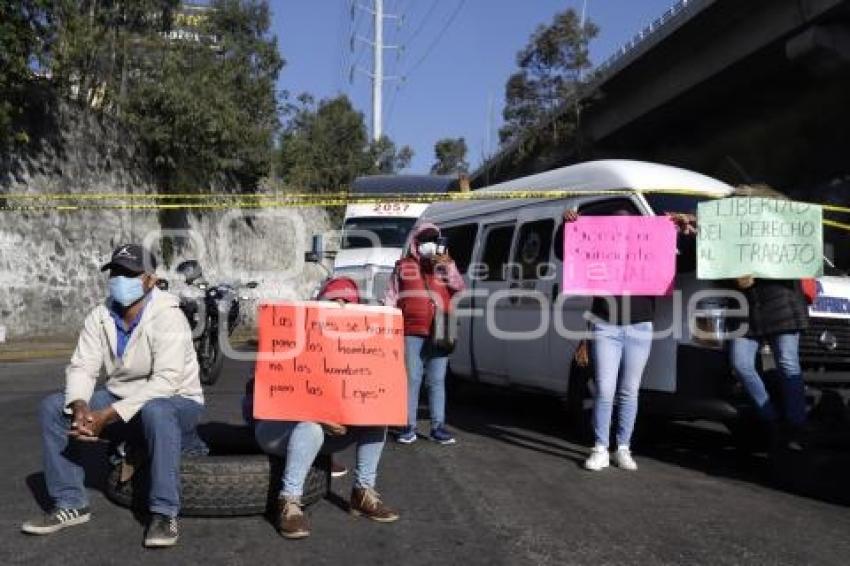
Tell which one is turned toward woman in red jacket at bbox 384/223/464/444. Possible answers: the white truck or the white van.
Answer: the white truck

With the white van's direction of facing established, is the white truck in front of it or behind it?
behind

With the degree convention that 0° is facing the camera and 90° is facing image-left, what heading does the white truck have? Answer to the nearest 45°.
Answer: approximately 0°

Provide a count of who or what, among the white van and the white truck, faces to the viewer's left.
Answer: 0

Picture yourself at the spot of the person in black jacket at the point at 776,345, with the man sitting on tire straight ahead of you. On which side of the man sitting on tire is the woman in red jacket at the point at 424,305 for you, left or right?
right

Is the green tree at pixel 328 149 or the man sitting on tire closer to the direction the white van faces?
the man sitting on tire

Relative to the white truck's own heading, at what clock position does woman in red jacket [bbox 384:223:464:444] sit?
The woman in red jacket is roughly at 12 o'clock from the white truck.

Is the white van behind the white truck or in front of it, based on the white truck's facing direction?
in front

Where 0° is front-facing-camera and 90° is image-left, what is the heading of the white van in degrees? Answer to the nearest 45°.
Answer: approximately 315°

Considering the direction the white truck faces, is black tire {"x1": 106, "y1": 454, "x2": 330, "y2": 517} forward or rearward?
forward

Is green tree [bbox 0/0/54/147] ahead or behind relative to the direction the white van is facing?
behind
